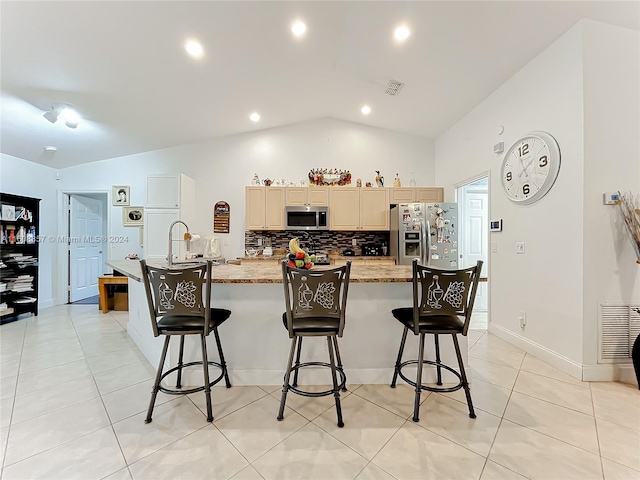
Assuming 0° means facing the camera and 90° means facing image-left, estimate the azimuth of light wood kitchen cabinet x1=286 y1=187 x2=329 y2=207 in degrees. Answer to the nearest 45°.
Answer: approximately 0°

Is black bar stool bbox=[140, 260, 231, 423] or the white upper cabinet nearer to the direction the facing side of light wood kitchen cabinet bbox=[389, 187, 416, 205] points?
the black bar stool

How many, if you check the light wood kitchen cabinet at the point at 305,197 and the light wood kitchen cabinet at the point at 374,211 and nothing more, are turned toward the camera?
2

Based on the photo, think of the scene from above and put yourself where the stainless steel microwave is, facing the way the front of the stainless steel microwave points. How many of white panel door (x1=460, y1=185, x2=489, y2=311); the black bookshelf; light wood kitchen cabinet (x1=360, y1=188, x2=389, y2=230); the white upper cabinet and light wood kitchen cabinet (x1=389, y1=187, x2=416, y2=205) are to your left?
3

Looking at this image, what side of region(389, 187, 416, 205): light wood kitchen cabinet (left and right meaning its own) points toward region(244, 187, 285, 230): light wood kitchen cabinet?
right

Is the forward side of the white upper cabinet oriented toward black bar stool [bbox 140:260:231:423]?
yes

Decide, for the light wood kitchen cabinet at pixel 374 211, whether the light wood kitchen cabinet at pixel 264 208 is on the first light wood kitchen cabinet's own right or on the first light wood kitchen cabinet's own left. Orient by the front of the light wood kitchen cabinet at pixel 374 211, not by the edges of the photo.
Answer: on the first light wood kitchen cabinet's own right

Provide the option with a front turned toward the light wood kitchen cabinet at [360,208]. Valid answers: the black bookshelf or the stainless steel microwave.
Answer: the black bookshelf

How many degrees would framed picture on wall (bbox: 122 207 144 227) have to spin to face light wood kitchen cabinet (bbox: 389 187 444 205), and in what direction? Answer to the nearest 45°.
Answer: approximately 45° to its left

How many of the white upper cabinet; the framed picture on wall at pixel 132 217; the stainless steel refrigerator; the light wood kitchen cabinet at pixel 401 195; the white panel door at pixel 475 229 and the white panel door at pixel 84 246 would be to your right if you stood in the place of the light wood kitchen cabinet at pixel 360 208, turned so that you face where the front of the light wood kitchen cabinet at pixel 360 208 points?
3

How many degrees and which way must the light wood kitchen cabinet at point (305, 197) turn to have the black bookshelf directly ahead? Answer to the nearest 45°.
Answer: approximately 90° to its right
